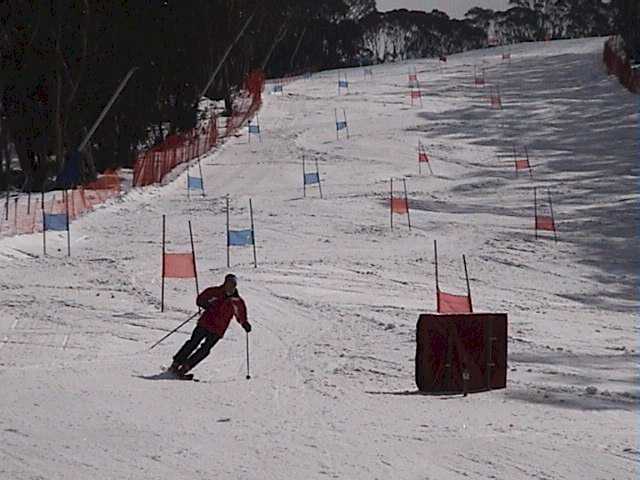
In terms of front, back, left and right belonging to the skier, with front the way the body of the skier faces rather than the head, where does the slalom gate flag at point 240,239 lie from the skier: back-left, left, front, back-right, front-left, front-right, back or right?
back-left

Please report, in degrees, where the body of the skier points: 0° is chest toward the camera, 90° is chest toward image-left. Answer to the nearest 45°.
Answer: approximately 315°

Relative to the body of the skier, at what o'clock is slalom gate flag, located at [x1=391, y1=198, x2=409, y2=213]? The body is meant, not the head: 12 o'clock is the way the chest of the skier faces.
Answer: The slalom gate flag is roughly at 8 o'clock from the skier.

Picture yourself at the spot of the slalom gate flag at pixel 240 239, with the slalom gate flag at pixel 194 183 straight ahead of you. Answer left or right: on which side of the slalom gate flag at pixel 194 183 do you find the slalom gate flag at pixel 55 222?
left

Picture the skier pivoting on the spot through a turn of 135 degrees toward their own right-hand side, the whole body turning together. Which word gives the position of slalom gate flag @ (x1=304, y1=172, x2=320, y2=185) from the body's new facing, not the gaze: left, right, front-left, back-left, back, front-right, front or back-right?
right

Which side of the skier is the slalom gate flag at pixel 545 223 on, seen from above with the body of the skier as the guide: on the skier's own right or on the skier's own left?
on the skier's own left

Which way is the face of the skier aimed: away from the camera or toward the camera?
toward the camera

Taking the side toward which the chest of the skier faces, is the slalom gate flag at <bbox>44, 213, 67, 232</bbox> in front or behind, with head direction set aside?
behind

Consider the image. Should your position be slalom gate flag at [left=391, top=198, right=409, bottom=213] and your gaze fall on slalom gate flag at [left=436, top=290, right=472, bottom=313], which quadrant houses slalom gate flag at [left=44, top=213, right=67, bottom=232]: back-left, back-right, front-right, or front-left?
front-right
